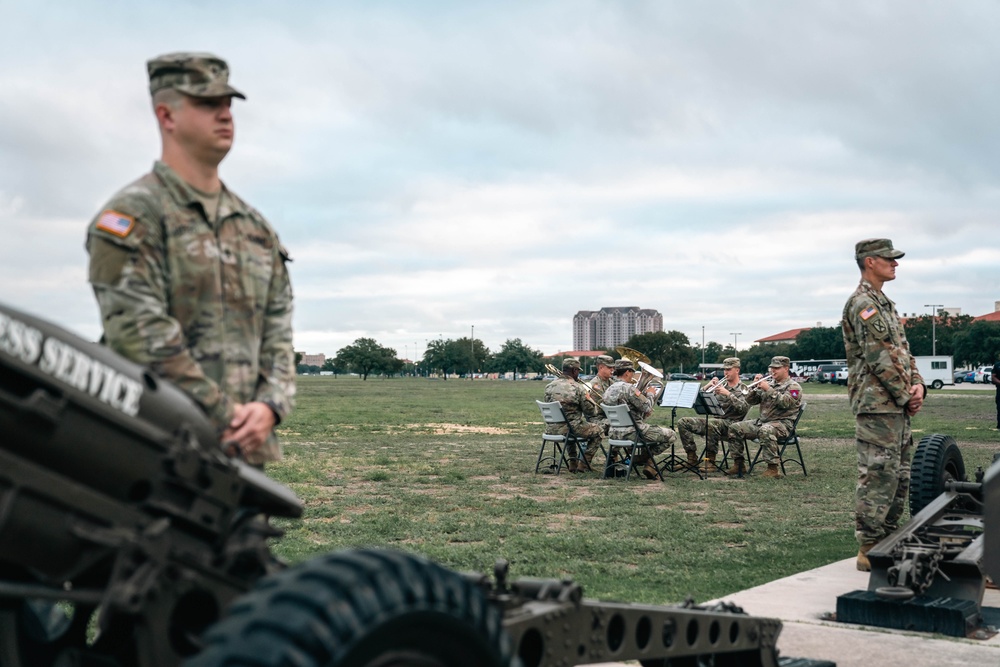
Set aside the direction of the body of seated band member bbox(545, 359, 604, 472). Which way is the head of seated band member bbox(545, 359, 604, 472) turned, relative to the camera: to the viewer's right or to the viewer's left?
to the viewer's right

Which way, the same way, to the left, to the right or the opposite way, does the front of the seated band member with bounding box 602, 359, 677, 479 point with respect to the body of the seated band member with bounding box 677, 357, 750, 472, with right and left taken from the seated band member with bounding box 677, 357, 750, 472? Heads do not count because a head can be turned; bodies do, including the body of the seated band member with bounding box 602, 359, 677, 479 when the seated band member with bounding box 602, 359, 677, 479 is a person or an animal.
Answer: the opposite way

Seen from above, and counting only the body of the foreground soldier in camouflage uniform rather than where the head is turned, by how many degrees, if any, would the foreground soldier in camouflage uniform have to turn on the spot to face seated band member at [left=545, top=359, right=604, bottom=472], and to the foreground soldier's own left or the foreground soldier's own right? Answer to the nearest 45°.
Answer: approximately 90° to the foreground soldier's own left

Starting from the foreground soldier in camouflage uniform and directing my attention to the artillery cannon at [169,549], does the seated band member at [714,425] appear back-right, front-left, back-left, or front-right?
back-left

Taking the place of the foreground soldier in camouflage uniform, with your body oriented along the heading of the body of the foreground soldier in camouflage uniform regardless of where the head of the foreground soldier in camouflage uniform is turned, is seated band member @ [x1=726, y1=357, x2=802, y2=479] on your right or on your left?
on your left

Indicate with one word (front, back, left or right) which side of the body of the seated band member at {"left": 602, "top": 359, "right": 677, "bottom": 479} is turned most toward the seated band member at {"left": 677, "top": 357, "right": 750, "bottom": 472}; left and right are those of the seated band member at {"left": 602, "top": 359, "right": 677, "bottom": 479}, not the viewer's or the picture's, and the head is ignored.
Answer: front

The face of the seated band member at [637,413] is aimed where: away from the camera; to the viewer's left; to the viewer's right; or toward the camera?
to the viewer's right

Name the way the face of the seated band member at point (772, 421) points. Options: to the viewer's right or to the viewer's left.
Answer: to the viewer's left

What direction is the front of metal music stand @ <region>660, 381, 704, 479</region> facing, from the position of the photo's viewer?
facing the viewer and to the left of the viewer

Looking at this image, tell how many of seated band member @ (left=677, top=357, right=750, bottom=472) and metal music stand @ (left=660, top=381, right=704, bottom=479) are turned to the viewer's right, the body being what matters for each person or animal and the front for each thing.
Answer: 0
